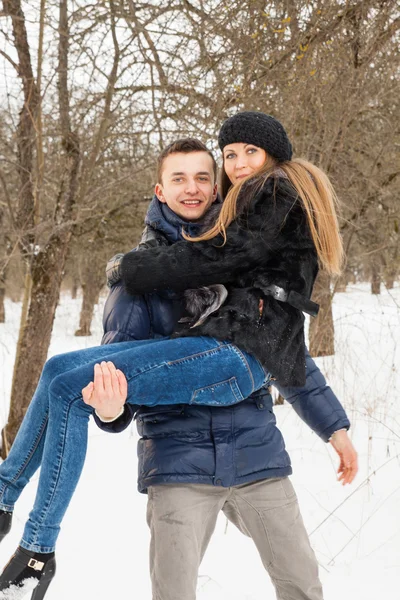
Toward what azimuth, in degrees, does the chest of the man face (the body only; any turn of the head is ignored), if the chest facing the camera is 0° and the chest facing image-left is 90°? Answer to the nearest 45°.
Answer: approximately 0°

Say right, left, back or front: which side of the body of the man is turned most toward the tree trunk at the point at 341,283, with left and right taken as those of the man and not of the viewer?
back

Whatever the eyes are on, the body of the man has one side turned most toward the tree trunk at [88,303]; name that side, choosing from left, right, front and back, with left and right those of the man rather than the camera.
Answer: back

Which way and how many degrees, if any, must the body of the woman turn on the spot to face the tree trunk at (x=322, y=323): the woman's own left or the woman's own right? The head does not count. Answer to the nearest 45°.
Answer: approximately 90° to the woman's own right

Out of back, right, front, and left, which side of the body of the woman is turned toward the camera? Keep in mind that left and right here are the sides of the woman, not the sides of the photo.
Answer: left
